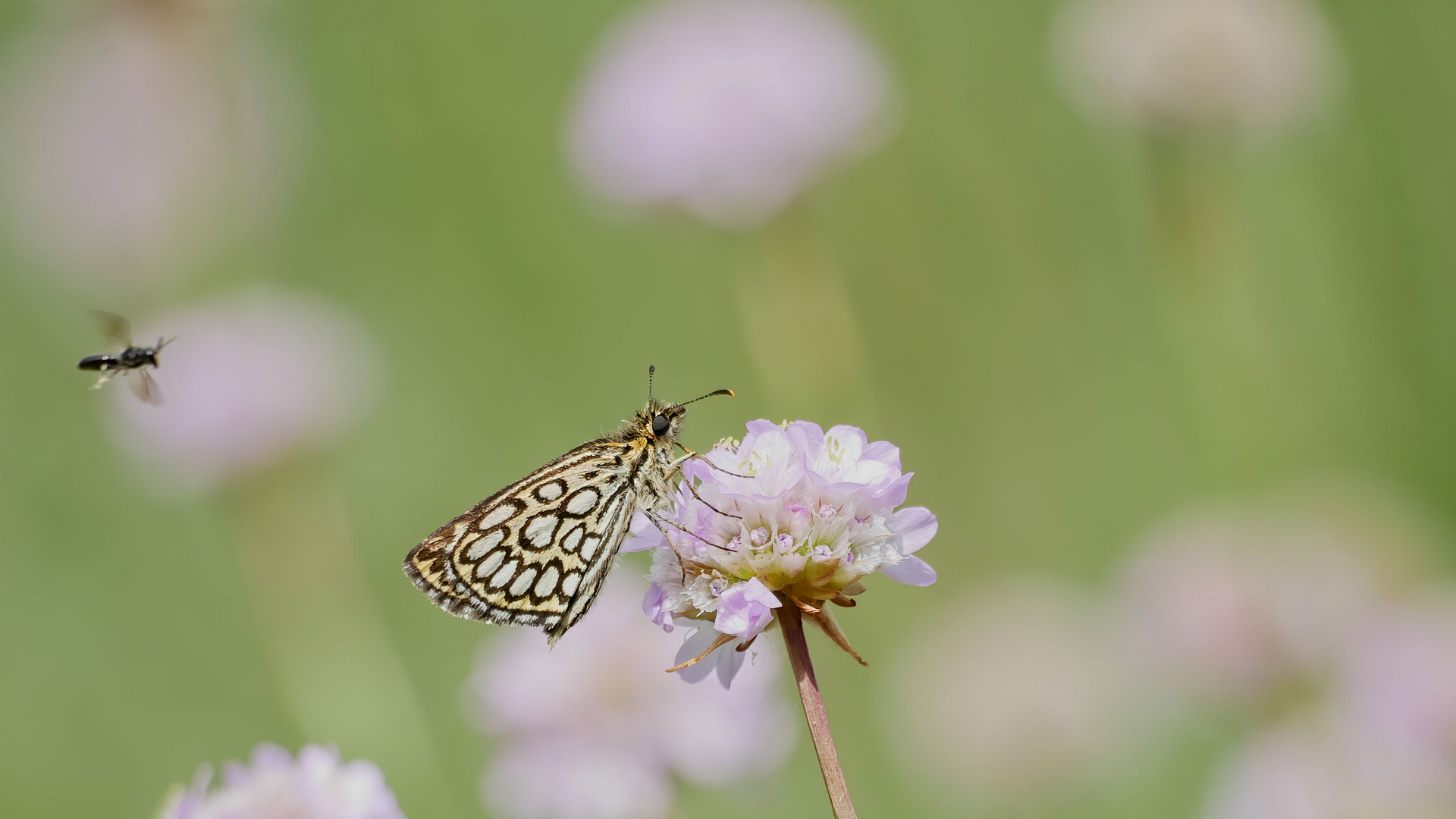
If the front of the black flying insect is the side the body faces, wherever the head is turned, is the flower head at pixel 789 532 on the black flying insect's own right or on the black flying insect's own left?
on the black flying insect's own right

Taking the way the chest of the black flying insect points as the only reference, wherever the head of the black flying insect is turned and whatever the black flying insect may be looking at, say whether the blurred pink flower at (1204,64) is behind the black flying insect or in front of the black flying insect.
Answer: in front

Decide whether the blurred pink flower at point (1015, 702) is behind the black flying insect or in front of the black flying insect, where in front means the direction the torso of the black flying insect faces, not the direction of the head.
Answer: in front

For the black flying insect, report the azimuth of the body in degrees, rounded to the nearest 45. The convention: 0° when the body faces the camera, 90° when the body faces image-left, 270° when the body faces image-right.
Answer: approximately 270°

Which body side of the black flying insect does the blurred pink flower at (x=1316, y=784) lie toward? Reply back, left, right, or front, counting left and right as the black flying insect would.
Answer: front

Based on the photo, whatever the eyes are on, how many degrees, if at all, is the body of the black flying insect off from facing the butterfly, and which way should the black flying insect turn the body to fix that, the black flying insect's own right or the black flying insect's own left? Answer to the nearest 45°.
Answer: approximately 45° to the black flying insect's own right
